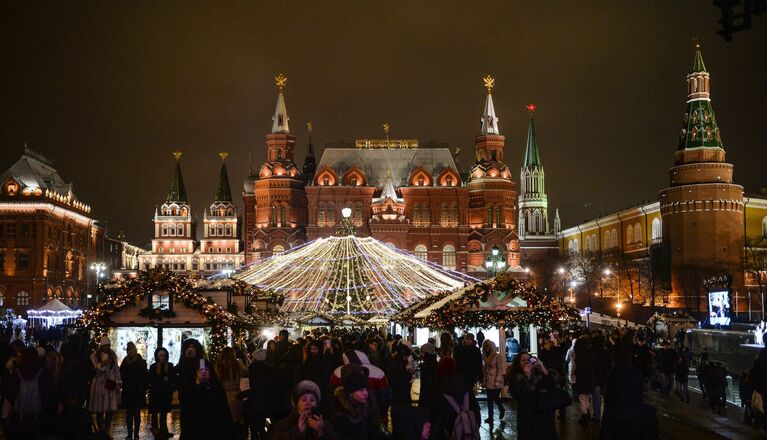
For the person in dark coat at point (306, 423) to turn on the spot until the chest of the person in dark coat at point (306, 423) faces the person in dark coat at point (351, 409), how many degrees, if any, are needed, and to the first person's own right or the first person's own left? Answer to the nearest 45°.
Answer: approximately 135° to the first person's own left

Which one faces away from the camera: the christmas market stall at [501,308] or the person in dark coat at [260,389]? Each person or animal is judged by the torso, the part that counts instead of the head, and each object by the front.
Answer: the person in dark coat

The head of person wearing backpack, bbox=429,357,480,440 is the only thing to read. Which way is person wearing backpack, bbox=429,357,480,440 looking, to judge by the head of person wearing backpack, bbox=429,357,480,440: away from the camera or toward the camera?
away from the camera

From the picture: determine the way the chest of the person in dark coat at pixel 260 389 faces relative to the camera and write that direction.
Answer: away from the camera

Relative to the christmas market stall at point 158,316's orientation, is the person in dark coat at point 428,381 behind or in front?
in front

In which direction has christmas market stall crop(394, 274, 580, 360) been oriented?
toward the camera

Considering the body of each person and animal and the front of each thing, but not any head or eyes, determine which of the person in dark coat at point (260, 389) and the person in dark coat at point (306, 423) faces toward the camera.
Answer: the person in dark coat at point (306, 423)

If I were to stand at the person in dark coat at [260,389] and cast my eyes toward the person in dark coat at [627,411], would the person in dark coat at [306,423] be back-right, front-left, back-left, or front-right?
front-right

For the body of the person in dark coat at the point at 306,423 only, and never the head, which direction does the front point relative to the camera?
toward the camera

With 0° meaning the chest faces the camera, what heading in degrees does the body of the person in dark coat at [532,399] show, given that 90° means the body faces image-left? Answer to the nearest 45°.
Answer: approximately 315°

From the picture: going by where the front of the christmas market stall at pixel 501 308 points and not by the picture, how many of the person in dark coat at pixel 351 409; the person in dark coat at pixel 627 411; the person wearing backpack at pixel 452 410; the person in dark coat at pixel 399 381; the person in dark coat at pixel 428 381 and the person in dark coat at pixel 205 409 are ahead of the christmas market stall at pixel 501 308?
6

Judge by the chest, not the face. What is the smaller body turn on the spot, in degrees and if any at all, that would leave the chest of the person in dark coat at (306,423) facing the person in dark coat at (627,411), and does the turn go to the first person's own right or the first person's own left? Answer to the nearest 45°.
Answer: approximately 135° to the first person's own left

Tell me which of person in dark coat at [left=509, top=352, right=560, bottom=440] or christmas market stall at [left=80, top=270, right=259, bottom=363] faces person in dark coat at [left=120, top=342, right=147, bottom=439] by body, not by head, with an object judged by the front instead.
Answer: the christmas market stall
